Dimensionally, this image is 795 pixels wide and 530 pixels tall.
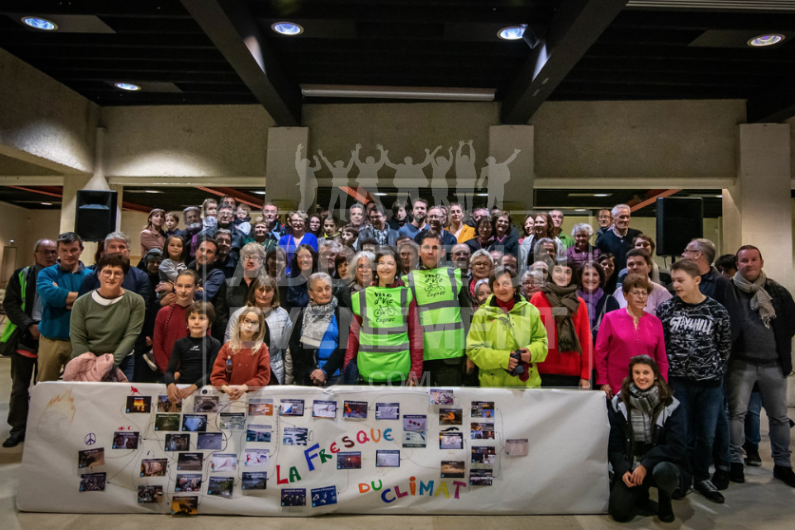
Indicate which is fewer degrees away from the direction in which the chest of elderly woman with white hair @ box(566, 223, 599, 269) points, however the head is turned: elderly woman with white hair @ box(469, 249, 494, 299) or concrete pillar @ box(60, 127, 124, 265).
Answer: the elderly woman with white hair

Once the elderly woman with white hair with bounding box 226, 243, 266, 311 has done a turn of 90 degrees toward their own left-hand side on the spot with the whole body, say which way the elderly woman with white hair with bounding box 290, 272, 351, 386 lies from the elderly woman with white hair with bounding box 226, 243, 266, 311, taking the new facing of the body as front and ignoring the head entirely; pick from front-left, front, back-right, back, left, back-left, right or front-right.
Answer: front-right

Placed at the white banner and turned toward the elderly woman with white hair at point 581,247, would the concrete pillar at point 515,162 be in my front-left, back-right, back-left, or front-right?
front-left

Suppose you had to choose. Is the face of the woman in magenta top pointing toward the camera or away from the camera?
toward the camera

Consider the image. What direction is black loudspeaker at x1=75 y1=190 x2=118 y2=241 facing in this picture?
toward the camera

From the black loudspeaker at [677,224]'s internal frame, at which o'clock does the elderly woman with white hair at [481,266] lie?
The elderly woman with white hair is roughly at 1 o'clock from the black loudspeaker.

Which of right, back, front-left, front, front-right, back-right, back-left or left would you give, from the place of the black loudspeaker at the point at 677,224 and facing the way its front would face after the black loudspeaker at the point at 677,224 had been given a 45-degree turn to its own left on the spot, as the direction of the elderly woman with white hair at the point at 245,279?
right

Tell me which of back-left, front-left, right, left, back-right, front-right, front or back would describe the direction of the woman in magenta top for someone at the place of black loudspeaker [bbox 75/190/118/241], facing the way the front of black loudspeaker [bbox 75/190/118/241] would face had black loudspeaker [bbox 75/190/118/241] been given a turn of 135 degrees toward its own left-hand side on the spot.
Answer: right

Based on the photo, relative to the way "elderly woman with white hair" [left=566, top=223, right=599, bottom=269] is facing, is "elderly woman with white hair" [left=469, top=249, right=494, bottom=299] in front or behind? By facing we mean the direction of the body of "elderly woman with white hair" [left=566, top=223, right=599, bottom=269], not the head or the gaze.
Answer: in front

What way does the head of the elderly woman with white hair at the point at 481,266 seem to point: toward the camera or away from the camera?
toward the camera

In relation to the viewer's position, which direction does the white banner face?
facing the viewer

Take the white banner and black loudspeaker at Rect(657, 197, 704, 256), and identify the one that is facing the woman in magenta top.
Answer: the black loudspeaker

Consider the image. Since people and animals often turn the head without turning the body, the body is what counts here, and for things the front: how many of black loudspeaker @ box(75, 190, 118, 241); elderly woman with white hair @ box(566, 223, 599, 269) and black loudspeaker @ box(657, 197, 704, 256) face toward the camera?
3
